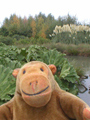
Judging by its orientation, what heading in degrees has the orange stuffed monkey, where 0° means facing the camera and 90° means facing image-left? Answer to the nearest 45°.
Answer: approximately 0°
